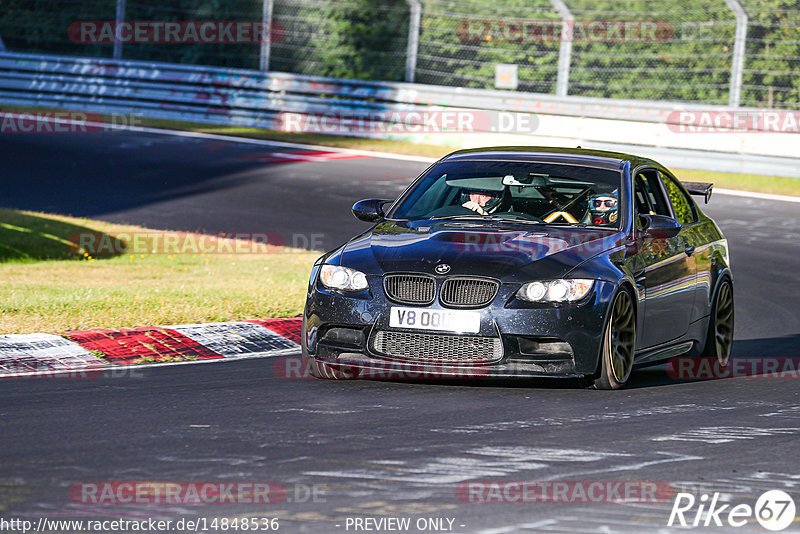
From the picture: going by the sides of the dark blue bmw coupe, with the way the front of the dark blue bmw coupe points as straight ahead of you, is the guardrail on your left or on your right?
on your right

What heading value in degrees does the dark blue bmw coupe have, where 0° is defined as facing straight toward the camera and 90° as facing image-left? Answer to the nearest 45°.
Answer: approximately 45°

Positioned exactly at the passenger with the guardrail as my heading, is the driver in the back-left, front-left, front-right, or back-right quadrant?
back-right
